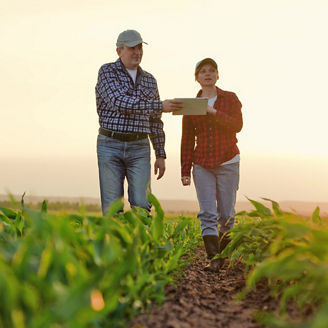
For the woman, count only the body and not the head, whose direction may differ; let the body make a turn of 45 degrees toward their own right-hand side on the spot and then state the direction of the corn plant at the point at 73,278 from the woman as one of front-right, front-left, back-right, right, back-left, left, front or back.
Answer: front-left

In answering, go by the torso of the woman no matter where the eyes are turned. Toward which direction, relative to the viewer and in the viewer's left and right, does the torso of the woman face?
facing the viewer

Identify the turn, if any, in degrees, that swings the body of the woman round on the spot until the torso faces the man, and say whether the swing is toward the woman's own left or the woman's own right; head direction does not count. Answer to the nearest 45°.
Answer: approximately 90° to the woman's own right

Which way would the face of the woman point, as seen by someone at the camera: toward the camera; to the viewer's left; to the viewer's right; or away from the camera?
toward the camera

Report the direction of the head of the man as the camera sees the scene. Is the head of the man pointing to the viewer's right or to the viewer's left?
to the viewer's right
